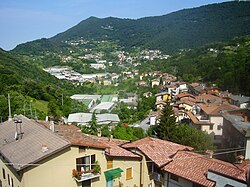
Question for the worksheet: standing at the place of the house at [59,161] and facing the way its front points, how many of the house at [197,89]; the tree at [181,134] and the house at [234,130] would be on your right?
0

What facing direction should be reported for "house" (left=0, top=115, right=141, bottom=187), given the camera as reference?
facing the viewer and to the right of the viewer

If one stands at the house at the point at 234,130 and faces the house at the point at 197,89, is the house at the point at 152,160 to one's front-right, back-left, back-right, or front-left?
back-left

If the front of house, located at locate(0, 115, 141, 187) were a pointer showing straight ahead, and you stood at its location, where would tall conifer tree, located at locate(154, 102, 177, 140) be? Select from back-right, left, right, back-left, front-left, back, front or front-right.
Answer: left

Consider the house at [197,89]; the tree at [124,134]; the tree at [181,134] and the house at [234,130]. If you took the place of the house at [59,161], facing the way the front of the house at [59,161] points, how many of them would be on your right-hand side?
0

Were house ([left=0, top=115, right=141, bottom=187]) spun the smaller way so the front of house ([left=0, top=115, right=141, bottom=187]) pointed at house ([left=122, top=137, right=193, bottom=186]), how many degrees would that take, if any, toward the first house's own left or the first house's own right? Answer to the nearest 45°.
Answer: approximately 45° to the first house's own left

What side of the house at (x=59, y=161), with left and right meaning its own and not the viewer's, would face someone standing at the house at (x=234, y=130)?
left

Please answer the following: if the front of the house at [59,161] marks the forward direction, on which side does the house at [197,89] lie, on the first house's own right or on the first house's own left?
on the first house's own left

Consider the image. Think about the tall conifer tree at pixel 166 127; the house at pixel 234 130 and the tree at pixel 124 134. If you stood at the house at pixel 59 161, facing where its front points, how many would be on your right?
0

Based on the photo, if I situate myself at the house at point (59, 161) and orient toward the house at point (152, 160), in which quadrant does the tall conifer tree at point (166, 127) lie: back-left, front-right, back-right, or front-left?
front-left

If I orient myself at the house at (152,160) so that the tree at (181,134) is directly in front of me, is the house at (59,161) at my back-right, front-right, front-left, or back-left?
back-left

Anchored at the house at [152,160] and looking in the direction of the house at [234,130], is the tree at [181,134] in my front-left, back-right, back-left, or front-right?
front-left

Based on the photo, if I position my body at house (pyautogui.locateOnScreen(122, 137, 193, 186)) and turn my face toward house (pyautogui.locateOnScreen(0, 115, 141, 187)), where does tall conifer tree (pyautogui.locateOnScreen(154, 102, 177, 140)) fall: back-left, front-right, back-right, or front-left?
back-right

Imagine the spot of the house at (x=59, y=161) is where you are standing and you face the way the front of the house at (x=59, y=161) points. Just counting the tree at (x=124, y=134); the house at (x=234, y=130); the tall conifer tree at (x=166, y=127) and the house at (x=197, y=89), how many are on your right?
0
